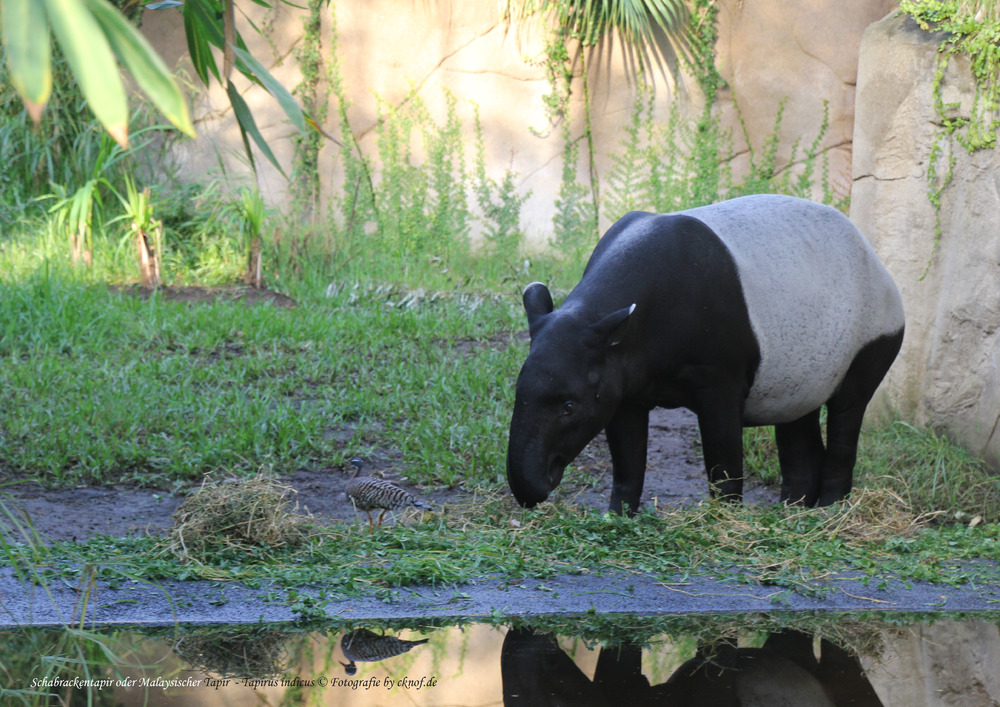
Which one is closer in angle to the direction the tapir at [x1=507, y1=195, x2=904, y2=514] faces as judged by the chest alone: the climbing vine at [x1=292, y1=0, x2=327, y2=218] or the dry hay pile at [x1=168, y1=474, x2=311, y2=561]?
the dry hay pile

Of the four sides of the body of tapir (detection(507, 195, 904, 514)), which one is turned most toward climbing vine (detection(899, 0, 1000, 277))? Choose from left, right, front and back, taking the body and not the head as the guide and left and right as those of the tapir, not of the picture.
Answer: back

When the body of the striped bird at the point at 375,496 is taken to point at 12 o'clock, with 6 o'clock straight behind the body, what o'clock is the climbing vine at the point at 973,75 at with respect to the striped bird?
The climbing vine is roughly at 5 o'clock from the striped bird.

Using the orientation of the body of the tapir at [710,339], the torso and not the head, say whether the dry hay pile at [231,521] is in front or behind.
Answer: in front

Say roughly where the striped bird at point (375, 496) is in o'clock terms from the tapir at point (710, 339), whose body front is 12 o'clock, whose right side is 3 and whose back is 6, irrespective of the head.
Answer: The striped bird is roughly at 1 o'clock from the tapir.

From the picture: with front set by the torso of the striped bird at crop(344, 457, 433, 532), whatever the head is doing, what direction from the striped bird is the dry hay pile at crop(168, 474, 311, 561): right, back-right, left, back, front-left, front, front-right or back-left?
front-left

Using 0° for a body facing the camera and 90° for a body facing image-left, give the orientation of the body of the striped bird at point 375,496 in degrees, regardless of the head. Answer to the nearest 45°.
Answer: approximately 90°

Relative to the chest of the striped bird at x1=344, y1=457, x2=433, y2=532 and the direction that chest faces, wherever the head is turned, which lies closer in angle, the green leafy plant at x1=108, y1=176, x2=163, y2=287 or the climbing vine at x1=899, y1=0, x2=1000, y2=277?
the green leafy plant

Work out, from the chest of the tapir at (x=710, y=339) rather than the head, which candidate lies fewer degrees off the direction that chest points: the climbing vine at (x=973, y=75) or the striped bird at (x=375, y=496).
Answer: the striped bird

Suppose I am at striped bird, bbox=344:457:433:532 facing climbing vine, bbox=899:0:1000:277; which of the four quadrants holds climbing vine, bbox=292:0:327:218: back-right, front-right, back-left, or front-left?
front-left

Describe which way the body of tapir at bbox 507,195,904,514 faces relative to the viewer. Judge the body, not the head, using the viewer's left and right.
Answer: facing the viewer and to the left of the viewer

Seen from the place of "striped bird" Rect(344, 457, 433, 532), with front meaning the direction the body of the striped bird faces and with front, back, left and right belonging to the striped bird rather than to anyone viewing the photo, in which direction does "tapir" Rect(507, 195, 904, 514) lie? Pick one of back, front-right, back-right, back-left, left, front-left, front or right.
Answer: back

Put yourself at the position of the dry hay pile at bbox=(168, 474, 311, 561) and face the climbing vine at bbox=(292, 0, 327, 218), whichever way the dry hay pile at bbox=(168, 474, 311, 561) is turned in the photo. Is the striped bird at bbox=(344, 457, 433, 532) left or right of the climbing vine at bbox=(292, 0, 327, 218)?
right

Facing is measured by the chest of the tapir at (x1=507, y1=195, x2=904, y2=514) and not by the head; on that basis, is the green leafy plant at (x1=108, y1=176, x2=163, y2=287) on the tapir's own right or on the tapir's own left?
on the tapir's own right

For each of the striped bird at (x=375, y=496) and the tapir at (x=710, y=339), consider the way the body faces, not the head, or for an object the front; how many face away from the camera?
0
